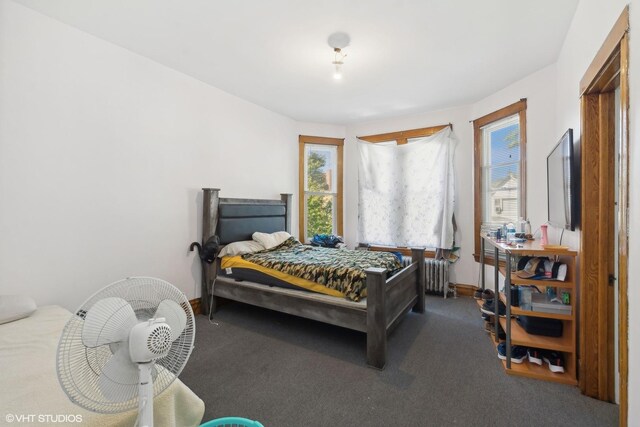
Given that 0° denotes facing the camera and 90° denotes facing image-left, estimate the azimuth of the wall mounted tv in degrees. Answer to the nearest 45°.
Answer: approximately 90°

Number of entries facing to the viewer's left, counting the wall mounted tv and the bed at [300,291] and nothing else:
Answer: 1

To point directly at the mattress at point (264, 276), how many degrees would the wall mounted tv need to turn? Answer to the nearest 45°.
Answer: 0° — it already faces it

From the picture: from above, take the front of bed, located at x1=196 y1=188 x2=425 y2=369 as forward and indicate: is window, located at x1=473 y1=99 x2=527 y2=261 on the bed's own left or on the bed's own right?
on the bed's own left

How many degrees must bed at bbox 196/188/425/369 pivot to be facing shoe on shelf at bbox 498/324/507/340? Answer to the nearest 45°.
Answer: approximately 45° to its left

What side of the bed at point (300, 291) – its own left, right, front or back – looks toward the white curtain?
left

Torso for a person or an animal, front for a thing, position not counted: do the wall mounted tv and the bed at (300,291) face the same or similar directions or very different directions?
very different directions

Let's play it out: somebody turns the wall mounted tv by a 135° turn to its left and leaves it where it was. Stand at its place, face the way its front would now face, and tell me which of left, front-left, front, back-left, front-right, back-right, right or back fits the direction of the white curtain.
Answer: back
